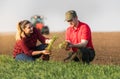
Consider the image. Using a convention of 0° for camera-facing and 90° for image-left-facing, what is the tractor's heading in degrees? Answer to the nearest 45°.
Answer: approximately 315°

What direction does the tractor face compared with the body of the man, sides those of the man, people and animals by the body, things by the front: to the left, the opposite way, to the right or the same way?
to the left

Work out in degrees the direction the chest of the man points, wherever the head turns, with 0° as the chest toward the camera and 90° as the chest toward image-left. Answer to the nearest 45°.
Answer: approximately 45°

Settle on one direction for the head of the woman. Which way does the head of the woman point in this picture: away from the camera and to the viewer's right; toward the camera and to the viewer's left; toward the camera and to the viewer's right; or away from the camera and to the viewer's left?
toward the camera and to the viewer's right

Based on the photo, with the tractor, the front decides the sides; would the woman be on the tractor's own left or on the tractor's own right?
on the tractor's own right

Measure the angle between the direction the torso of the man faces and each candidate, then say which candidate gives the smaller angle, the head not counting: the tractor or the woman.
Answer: the woman
